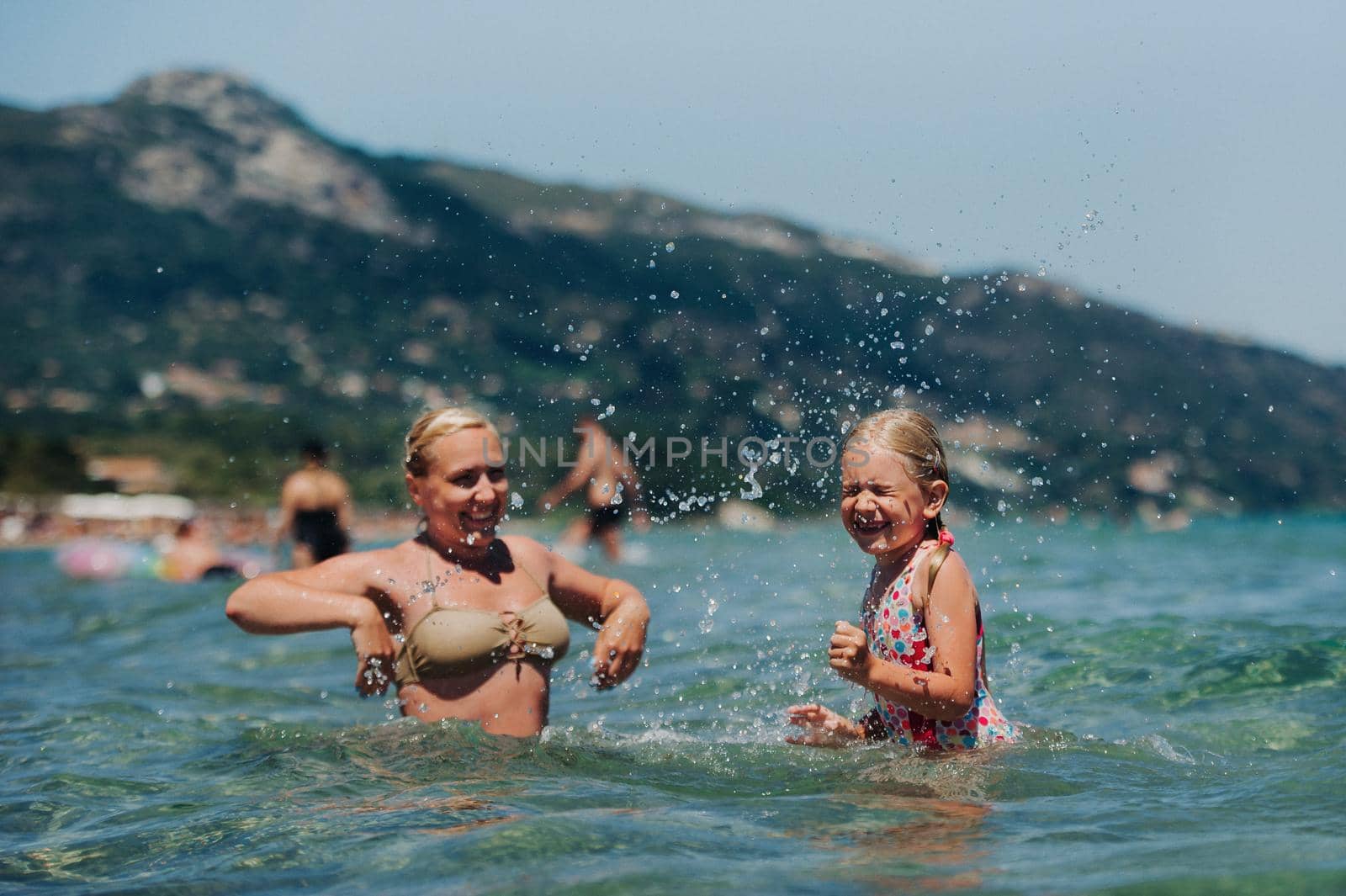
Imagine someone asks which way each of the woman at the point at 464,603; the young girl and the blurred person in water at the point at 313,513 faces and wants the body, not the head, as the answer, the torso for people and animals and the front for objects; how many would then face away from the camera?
1

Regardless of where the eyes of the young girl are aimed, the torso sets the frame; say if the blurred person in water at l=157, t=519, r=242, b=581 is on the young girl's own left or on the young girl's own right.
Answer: on the young girl's own right

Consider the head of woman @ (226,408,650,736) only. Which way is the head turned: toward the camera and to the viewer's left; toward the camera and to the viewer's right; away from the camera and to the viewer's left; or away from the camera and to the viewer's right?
toward the camera and to the viewer's right

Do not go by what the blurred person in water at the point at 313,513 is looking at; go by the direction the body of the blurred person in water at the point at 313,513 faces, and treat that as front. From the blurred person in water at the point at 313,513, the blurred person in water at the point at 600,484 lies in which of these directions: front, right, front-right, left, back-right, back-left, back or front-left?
front-right

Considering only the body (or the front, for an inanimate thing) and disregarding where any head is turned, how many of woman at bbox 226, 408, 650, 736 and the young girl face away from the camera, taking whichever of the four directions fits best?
0

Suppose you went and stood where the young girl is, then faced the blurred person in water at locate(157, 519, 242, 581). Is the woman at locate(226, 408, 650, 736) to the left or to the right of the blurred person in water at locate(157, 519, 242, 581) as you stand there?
left

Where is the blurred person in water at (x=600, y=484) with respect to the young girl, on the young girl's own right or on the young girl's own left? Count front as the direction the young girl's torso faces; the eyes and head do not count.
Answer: on the young girl's own right

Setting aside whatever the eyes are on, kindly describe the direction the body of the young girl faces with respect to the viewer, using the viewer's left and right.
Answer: facing the viewer and to the left of the viewer

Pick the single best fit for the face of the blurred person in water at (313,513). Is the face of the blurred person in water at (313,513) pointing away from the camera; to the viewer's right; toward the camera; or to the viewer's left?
away from the camera

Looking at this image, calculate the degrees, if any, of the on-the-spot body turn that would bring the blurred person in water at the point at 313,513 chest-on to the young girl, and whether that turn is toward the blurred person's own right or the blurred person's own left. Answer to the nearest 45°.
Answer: approximately 180°

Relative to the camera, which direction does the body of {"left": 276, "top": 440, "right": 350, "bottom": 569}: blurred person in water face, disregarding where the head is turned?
away from the camera

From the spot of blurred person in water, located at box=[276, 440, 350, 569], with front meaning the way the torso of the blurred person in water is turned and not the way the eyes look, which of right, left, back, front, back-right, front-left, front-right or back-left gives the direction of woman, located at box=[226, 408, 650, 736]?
back

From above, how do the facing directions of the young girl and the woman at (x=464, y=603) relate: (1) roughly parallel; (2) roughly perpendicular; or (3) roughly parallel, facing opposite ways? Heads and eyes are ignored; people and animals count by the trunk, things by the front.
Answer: roughly perpendicular
